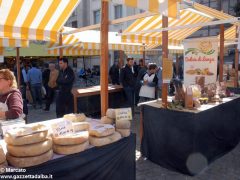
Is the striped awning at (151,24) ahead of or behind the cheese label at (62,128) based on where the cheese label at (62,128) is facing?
behind

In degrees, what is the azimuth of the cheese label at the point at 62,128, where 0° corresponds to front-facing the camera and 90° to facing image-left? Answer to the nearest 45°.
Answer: approximately 0°

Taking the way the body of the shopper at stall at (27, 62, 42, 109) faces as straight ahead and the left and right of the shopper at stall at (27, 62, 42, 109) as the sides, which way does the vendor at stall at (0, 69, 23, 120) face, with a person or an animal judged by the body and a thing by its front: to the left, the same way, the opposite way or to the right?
to the left

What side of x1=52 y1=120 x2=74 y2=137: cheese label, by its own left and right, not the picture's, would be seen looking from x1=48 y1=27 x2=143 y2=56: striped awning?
back

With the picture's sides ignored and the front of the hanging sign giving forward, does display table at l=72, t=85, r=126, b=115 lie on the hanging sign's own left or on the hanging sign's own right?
on the hanging sign's own right

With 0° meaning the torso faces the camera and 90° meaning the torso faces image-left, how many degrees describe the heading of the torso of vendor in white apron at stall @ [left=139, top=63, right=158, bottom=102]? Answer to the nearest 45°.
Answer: approximately 45°
